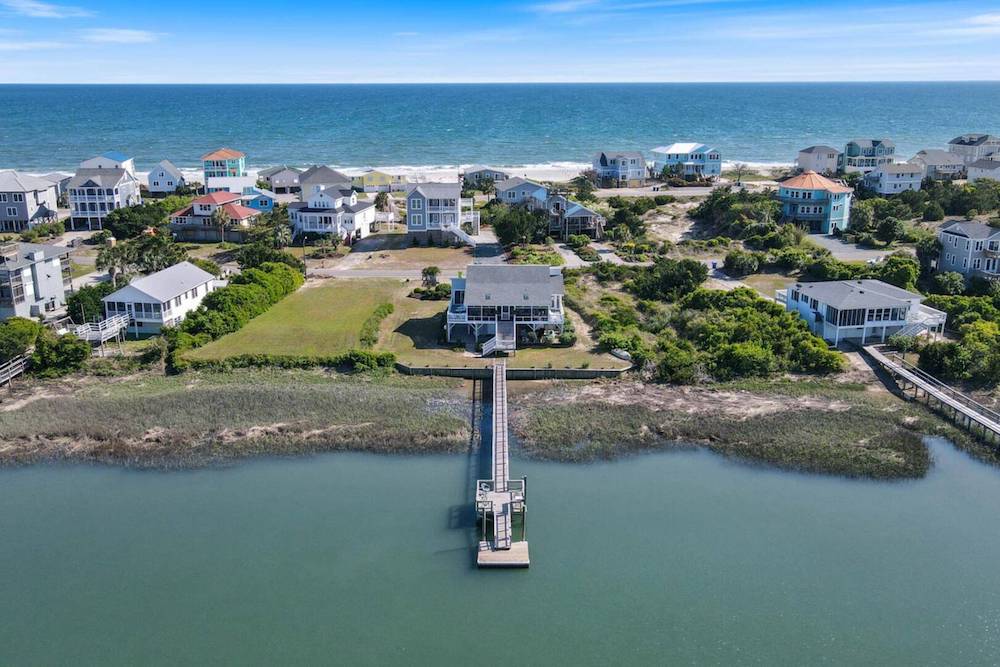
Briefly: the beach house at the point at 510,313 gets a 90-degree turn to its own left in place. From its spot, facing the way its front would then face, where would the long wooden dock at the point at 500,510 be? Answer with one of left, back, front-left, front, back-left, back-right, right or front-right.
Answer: right

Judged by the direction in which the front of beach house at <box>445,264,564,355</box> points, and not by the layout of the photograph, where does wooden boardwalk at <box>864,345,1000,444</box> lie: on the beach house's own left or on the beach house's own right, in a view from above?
on the beach house's own left

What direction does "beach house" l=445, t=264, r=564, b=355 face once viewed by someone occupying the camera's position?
facing the viewer

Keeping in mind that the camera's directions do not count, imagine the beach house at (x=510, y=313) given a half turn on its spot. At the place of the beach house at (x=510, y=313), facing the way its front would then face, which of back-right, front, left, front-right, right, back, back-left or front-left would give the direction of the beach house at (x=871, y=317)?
right
